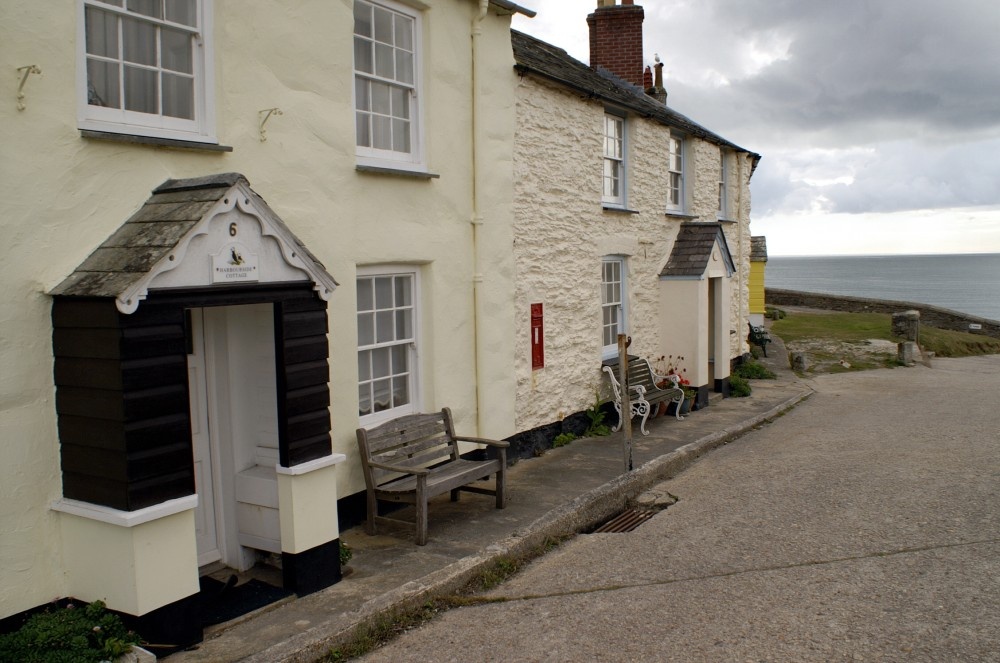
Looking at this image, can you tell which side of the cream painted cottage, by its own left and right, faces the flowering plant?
left

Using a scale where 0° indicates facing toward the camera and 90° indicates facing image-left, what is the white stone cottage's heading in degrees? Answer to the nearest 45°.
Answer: approximately 315°

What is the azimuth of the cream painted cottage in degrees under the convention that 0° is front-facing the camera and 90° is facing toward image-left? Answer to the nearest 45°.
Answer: approximately 315°

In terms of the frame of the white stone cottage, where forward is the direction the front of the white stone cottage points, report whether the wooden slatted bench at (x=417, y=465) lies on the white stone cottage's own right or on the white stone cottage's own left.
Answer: on the white stone cottage's own right

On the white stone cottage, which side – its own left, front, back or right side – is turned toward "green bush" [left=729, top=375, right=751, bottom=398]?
left

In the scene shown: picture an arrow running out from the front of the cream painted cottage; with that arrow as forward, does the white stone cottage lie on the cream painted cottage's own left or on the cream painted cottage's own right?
on the cream painted cottage's own left
